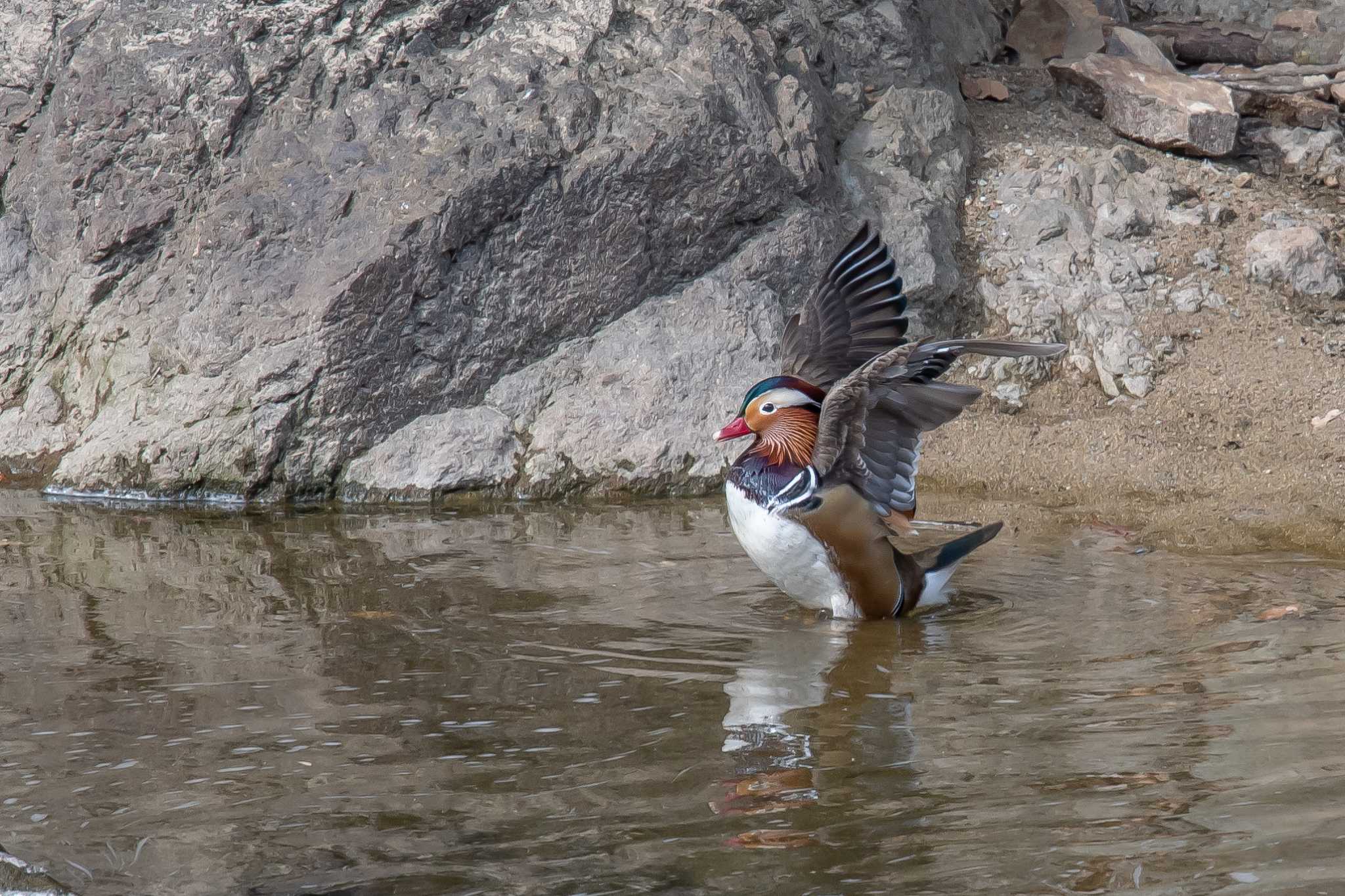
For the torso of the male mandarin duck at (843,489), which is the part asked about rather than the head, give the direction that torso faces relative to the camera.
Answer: to the viewer's left

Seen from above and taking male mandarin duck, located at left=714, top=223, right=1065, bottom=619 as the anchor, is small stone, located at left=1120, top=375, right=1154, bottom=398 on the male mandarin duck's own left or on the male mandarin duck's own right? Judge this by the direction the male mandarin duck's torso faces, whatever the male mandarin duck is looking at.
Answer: on the male mandarin duck's own right

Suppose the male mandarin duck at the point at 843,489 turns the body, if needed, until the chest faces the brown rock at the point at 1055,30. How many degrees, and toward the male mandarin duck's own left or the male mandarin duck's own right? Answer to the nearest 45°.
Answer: approximately 90° to the male mandarin duck's own right

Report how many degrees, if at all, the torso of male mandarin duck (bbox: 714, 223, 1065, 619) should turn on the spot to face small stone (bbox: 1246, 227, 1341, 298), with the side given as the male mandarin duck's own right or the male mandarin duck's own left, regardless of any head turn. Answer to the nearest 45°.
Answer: approximately 135° to the male mandarin duck's own right

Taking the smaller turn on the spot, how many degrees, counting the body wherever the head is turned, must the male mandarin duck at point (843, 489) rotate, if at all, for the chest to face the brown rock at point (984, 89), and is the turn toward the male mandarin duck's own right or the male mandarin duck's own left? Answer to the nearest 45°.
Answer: approximately 90° to the male mandarin duck's own right

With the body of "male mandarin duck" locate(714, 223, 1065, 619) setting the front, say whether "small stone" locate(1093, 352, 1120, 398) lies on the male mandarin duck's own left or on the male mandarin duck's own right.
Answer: on the male mandarin duck's own right
